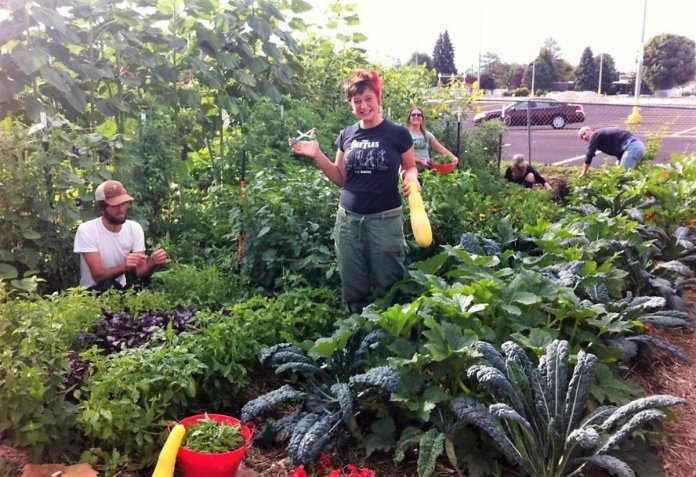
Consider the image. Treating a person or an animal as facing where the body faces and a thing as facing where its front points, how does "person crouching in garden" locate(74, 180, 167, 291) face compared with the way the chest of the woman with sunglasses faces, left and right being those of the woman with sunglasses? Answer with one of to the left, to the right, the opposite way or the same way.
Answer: to the left

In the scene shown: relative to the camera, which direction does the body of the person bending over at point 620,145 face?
to the viewer's left

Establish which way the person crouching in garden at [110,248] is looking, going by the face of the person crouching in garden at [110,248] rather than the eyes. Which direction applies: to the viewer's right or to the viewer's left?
to the viewer's right

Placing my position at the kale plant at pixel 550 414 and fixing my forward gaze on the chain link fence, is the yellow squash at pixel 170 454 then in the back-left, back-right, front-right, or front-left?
back-left

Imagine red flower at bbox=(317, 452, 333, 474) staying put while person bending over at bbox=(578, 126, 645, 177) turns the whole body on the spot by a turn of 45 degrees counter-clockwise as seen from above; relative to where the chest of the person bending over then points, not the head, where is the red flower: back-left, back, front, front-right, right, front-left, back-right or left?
front-left

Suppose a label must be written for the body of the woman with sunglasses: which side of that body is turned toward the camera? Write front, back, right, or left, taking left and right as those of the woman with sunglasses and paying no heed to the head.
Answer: front

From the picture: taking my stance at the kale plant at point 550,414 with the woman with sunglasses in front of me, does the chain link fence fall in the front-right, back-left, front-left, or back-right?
front-right

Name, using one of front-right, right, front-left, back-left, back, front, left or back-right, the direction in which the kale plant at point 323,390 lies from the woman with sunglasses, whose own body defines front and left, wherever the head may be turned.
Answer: front

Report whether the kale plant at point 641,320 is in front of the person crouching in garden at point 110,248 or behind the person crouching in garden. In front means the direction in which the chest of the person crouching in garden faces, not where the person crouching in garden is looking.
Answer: in front

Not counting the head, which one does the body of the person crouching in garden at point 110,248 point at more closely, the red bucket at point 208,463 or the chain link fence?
the red bucket

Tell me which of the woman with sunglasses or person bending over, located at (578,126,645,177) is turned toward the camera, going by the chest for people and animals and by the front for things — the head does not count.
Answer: the woman with sunglasses
